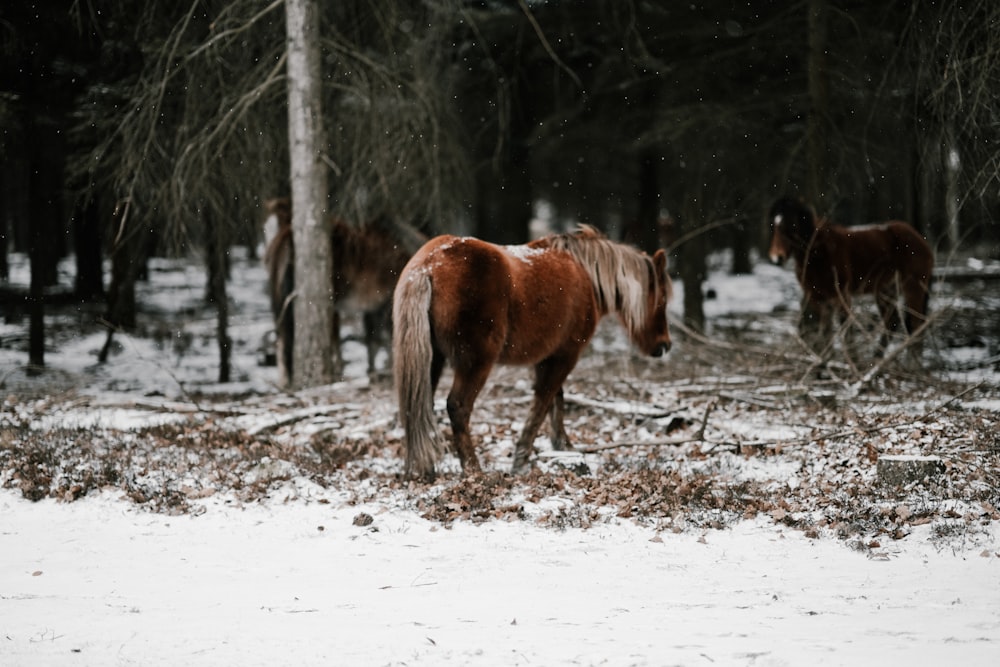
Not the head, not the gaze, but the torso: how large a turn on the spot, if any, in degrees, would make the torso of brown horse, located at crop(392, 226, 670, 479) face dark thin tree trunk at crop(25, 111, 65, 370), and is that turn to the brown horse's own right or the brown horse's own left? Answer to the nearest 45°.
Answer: approximately 90° to the brown horse's own left

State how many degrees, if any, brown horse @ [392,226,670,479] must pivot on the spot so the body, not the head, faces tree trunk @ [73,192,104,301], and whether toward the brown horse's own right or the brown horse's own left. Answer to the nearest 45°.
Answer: approximately 90° to the brown horse's own left

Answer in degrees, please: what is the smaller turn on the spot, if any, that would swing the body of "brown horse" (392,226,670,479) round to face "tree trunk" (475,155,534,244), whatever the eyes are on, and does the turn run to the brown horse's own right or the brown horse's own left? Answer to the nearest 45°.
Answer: approximately 45° to the brown horse's own left

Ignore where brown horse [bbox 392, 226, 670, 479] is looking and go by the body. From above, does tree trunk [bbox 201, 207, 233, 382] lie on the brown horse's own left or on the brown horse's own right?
on the brown horse's own left

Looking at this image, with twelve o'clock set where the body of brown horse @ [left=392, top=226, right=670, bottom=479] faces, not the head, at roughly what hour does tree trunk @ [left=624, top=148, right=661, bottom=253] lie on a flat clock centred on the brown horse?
The tree trunk is roughly at 11 o'clock from the brown horse.

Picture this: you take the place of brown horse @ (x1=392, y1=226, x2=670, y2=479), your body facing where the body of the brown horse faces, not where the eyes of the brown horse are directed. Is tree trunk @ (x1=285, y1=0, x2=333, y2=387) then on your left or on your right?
on your left

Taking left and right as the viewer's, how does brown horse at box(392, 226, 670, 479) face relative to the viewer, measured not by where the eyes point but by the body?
facing away from the viewer and to the right of the viewer
